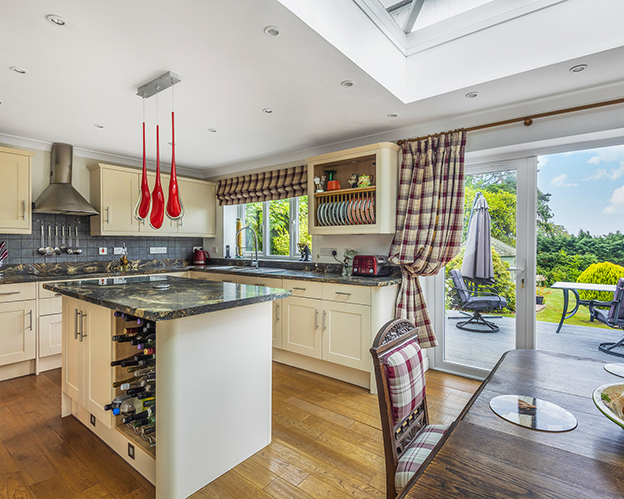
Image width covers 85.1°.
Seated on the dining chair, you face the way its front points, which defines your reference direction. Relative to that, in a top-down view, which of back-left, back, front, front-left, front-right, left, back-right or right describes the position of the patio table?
left

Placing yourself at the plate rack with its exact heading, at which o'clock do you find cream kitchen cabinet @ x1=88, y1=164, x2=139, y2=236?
The cream kitchen cabinet is roughly at 2 o'clock from the plate rack.

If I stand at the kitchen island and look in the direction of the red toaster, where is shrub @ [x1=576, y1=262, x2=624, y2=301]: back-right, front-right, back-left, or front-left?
front-right

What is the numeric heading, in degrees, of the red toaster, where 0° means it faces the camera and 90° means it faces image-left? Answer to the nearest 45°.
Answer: approximately 45°

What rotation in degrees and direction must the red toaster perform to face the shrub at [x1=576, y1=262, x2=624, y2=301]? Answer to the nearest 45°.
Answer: approximately 135° to its left

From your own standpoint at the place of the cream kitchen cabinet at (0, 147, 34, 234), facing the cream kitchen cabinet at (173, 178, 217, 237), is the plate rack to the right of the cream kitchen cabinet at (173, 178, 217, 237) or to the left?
right

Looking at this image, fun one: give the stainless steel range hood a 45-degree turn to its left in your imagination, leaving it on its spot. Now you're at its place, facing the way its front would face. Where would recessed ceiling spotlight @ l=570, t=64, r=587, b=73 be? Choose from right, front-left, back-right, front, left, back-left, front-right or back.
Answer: front

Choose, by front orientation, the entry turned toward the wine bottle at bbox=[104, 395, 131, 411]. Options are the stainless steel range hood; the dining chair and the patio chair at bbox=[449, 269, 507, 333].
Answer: the stainless steel range hood

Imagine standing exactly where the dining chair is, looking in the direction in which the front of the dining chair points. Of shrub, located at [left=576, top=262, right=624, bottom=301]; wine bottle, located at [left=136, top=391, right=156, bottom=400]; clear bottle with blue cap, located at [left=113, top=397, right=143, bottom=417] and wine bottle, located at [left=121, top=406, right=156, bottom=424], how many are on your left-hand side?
1

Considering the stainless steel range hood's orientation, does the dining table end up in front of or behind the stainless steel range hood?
in front

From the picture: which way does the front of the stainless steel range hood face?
toward the camera

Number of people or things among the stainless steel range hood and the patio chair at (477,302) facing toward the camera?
1
